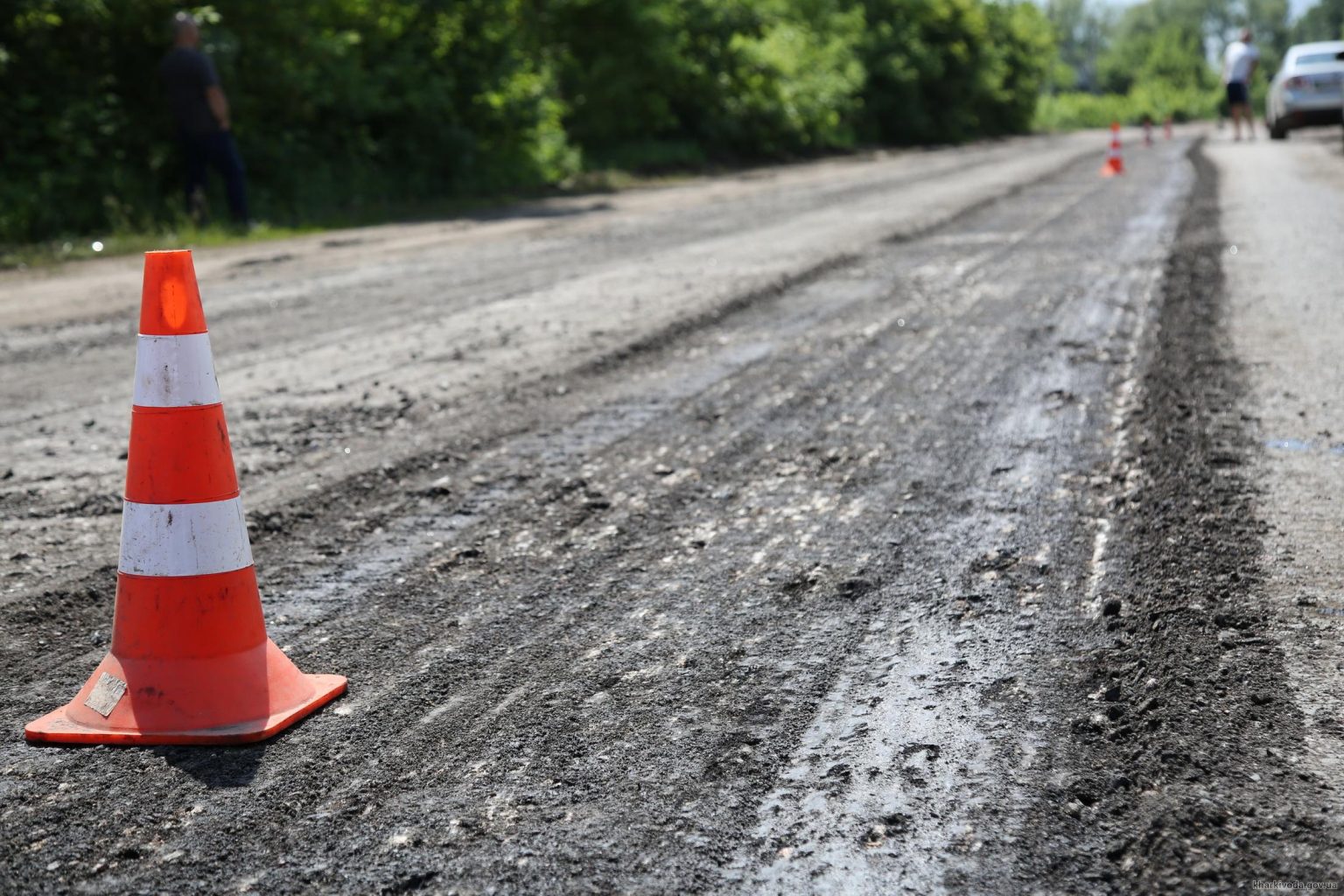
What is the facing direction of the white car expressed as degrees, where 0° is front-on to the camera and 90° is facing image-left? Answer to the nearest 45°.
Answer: approximately 180°

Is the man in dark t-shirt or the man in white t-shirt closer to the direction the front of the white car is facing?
the man in white t-shirt

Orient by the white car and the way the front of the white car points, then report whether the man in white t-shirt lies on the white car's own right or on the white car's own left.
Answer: on the white car's own left

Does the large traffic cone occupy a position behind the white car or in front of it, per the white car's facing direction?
behind

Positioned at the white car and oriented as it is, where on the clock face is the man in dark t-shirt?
The man in dark t-shirt is roughly at 7 o'clock from the white car.

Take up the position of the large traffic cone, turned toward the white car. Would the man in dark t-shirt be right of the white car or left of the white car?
left

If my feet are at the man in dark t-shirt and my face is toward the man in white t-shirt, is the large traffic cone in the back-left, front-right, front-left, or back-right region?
back-right
